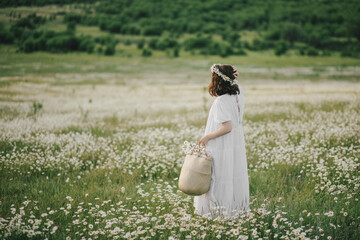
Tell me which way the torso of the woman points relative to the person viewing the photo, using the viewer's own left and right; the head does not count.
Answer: facing away from the viewer and to the left of the viewer

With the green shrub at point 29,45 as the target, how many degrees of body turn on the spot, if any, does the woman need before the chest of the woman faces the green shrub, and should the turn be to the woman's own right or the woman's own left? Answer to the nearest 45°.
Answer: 0° — they already face it
